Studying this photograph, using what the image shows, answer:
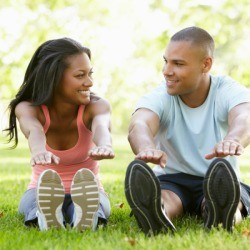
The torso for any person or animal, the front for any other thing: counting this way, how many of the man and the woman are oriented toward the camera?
2

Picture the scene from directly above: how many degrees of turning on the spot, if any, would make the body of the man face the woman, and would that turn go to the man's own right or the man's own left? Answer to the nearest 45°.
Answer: approximately 90° to the man's own right

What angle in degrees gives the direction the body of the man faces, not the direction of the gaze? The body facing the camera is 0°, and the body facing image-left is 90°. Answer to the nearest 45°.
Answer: approximately 0°

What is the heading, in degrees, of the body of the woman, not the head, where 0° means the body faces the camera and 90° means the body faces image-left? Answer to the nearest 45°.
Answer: approximately 0°

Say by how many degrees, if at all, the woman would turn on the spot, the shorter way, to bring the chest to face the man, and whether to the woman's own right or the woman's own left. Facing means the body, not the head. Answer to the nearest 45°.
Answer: approximately 90° to the woman's own left
